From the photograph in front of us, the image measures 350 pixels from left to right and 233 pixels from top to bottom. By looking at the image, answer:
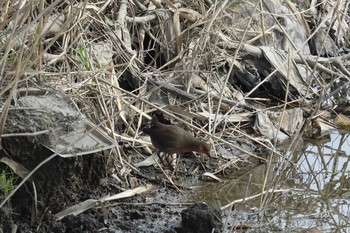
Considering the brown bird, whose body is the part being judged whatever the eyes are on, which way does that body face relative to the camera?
to the viewer's right
